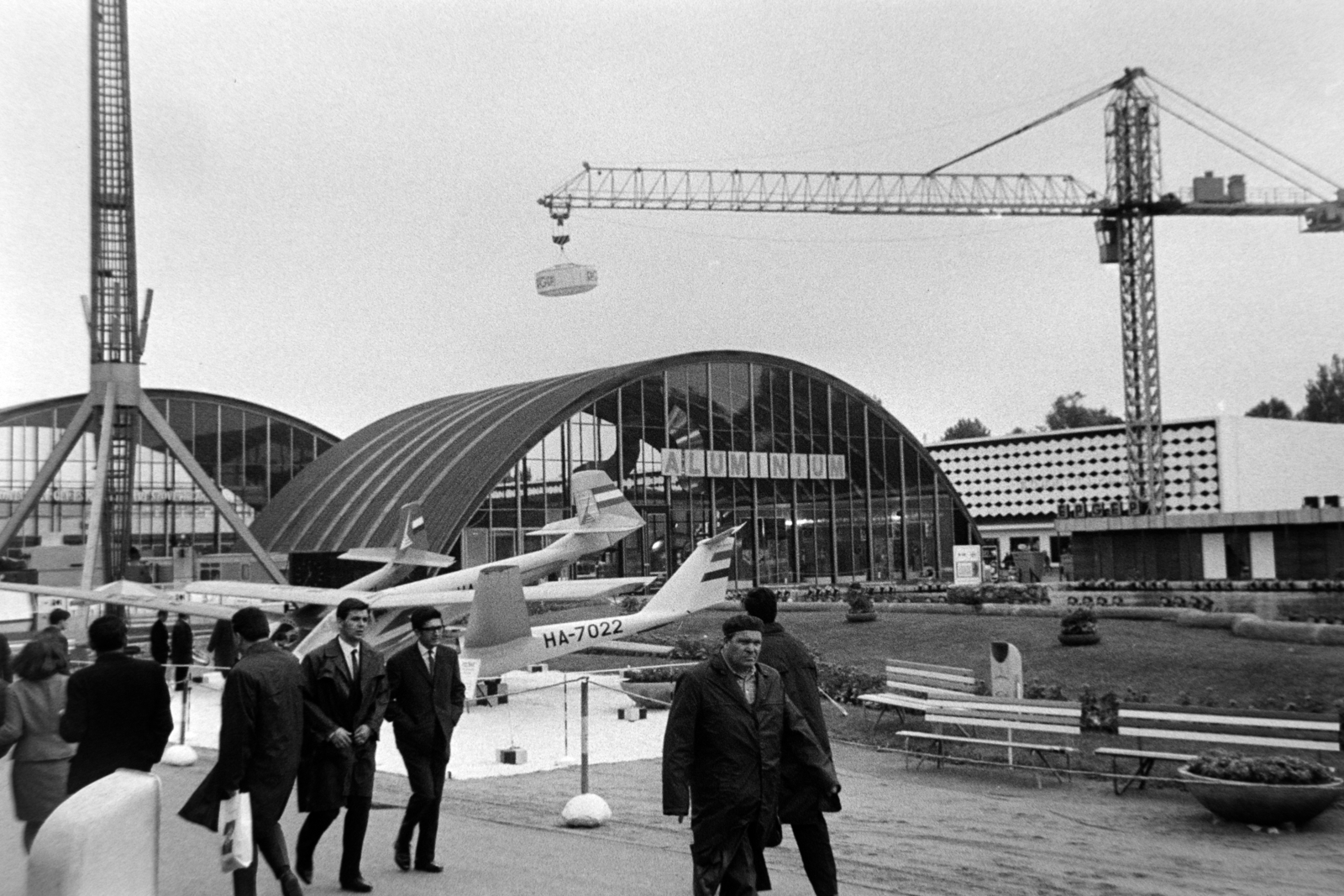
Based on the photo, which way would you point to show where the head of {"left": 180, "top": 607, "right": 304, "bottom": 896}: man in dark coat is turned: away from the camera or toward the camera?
away from the camera

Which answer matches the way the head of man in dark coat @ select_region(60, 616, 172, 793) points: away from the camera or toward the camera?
away from the camera

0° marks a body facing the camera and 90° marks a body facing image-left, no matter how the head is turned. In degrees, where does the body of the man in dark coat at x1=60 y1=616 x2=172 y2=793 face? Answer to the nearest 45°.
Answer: approximately 180°

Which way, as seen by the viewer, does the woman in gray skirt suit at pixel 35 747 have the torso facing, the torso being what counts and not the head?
away from the camera

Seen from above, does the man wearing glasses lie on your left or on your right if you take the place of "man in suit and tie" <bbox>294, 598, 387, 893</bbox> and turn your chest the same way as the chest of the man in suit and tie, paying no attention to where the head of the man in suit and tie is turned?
on your left

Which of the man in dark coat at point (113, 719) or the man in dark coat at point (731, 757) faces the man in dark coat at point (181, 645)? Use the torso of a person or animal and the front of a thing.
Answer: the man in dark coat at point (113, 719)

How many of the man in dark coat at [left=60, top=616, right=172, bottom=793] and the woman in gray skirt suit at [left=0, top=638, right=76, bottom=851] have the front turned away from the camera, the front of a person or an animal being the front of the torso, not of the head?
2

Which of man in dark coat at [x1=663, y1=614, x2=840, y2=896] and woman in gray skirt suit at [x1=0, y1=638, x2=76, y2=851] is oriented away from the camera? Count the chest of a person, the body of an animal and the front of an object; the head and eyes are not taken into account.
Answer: the woman in gray skirt suit
